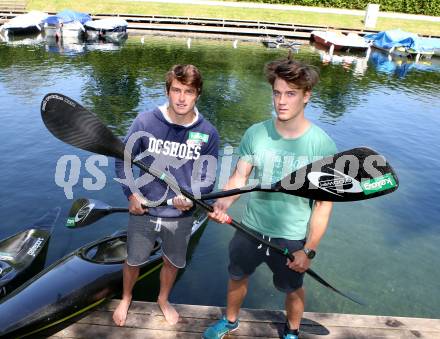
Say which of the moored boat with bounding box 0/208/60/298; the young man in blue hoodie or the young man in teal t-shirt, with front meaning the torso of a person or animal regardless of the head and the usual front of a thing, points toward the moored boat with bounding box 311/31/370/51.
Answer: the moored boat with bounding box 0/208/60/298

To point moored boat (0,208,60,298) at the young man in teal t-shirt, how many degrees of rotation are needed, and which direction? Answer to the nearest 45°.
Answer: approximately 90° to its right

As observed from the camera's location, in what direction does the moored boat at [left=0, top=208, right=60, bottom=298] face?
facing away from the viewer and to the right of the viewer

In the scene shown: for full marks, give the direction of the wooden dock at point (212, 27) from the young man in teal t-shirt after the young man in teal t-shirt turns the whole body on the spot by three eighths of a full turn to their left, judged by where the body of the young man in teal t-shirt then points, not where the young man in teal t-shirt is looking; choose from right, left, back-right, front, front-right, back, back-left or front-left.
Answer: left

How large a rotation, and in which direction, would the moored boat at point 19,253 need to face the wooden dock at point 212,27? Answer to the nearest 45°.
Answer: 0° — it already faces it

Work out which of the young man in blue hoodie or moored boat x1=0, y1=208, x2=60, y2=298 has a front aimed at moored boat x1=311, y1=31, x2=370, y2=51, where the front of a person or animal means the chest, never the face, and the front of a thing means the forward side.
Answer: moored boat x1=0, y1=208, x2=60, y2=298

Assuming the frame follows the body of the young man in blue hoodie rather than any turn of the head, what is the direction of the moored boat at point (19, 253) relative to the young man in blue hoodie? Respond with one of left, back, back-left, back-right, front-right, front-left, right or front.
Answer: back-right

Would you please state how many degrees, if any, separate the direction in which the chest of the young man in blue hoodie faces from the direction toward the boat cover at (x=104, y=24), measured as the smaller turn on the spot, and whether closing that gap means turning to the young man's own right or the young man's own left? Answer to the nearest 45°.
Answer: approximately 180°

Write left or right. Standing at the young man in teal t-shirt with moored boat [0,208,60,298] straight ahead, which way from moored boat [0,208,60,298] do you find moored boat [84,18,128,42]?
right
